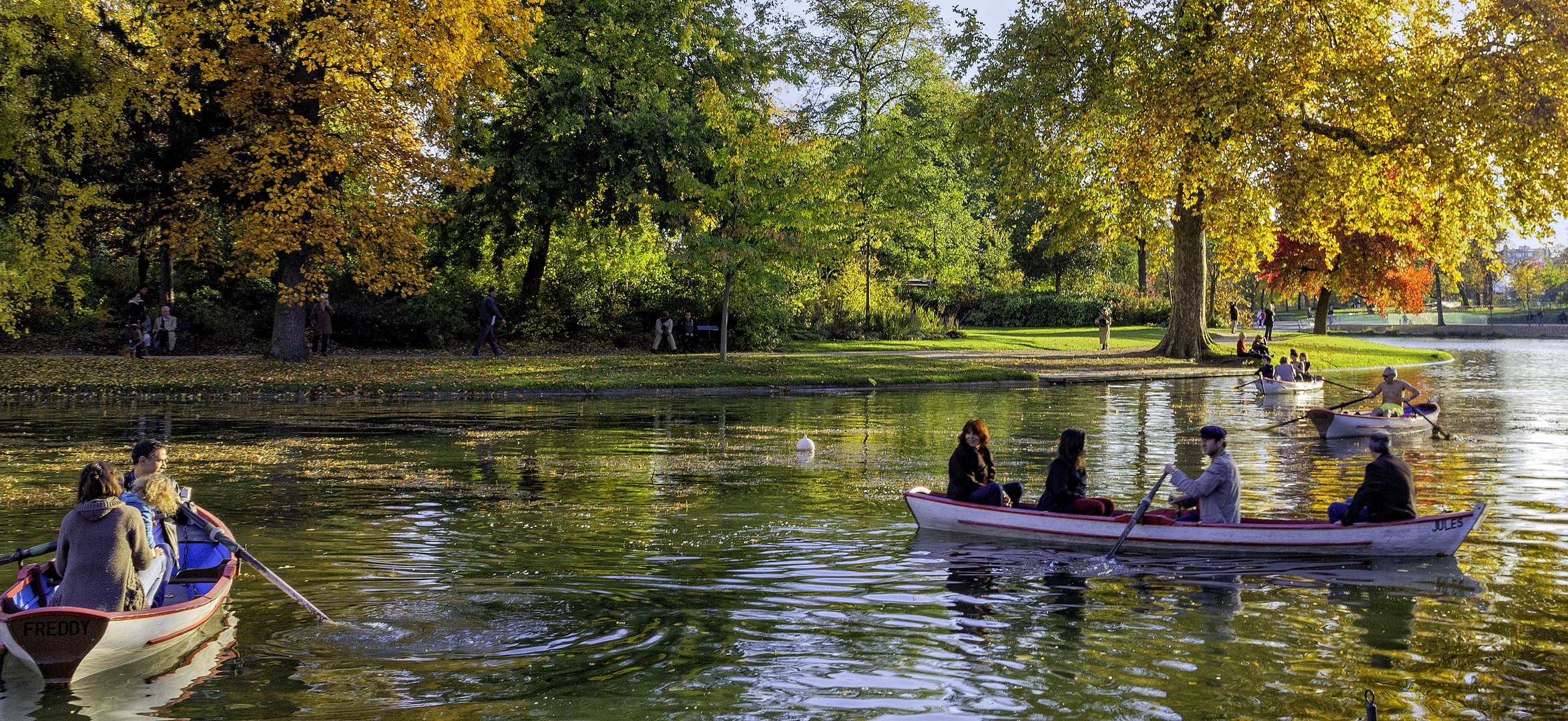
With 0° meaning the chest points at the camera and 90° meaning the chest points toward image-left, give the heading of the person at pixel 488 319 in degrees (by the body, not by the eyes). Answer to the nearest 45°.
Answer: approximately 270°

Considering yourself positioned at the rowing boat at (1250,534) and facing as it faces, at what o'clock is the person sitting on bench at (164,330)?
The person sitting on bench is roughly at 7 o'clock from the rowing boat.

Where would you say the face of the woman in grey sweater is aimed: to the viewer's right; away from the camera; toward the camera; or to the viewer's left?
away from the camera

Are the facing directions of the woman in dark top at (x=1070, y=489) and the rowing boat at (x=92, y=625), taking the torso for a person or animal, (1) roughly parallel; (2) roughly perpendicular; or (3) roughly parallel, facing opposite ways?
roughly perpendicular

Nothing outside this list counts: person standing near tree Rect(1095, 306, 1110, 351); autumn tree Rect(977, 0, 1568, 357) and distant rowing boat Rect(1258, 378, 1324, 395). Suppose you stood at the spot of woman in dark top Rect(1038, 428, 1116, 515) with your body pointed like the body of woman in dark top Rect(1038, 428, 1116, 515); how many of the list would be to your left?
3

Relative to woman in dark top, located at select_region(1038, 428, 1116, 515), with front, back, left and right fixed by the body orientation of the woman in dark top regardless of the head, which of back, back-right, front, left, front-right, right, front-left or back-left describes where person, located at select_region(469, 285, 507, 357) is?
back-left

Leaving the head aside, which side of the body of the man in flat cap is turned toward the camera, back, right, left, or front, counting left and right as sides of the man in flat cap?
left

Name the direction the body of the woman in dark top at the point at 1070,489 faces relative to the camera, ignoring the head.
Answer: to the viewer's right

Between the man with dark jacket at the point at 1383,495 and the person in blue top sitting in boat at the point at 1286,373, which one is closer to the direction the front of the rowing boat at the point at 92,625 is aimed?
the person in blue top sitting in boat

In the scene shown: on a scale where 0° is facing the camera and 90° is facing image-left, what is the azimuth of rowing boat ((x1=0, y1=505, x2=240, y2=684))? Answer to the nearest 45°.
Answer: approximately 225°

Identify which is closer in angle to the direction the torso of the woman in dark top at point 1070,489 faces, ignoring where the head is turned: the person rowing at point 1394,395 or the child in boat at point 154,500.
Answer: the person rowing

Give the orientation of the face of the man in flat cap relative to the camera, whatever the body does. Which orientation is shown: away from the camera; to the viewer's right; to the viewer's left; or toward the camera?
to the viewer's left
